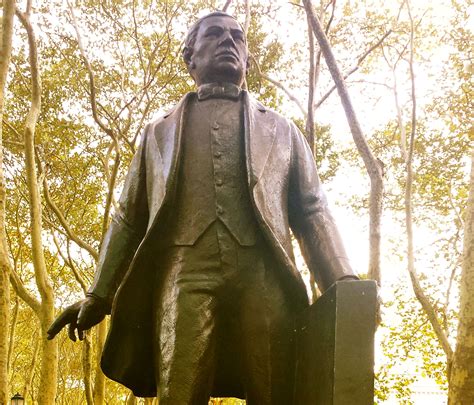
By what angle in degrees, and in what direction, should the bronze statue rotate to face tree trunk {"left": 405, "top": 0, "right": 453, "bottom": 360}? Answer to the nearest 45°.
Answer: approximately 135° to its left

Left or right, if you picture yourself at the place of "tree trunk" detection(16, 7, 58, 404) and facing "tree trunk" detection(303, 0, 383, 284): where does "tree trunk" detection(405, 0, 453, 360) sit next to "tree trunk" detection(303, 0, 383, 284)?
left

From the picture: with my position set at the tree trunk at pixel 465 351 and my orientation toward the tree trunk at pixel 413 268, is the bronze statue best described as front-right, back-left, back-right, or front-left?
back-left

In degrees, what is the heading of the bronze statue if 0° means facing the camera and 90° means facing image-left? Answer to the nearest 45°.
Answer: approximately 0°

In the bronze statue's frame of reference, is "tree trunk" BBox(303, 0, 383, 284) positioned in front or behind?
behind

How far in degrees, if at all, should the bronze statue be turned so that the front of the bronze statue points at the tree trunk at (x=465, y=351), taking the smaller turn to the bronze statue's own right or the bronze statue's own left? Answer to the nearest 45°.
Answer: approximately 135° to the bronze statue's own left
